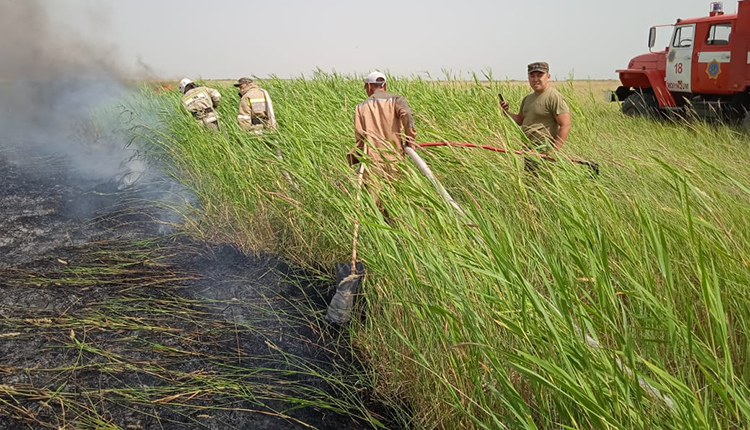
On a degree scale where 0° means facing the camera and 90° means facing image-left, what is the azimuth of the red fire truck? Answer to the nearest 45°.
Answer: approximately 90°

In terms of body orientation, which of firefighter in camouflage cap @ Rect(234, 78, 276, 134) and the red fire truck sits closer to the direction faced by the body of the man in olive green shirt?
the firefighter in camouflage cap

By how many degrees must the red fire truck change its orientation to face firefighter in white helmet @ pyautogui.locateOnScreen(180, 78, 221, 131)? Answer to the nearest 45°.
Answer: approximately 45° to its left

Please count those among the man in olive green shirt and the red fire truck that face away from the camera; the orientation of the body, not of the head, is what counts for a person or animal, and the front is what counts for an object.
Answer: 0

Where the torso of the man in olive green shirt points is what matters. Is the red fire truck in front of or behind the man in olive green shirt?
behind

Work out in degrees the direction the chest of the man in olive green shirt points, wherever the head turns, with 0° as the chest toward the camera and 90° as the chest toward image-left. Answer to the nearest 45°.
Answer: approximately 45°

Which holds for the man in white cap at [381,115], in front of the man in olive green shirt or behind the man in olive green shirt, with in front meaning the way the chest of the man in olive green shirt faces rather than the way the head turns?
in front

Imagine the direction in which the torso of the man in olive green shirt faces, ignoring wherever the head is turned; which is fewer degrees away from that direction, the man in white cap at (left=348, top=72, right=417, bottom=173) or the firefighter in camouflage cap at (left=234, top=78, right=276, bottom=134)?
the man in white cap

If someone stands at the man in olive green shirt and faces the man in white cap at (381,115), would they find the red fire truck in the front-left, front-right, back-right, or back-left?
back-right
